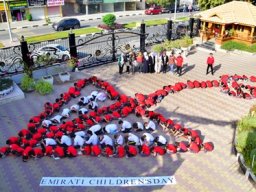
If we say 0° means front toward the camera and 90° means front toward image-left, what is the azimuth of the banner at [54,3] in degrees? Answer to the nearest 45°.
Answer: approximately 0°

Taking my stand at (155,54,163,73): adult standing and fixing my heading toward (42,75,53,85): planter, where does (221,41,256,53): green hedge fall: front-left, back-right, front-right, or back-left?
back-right
